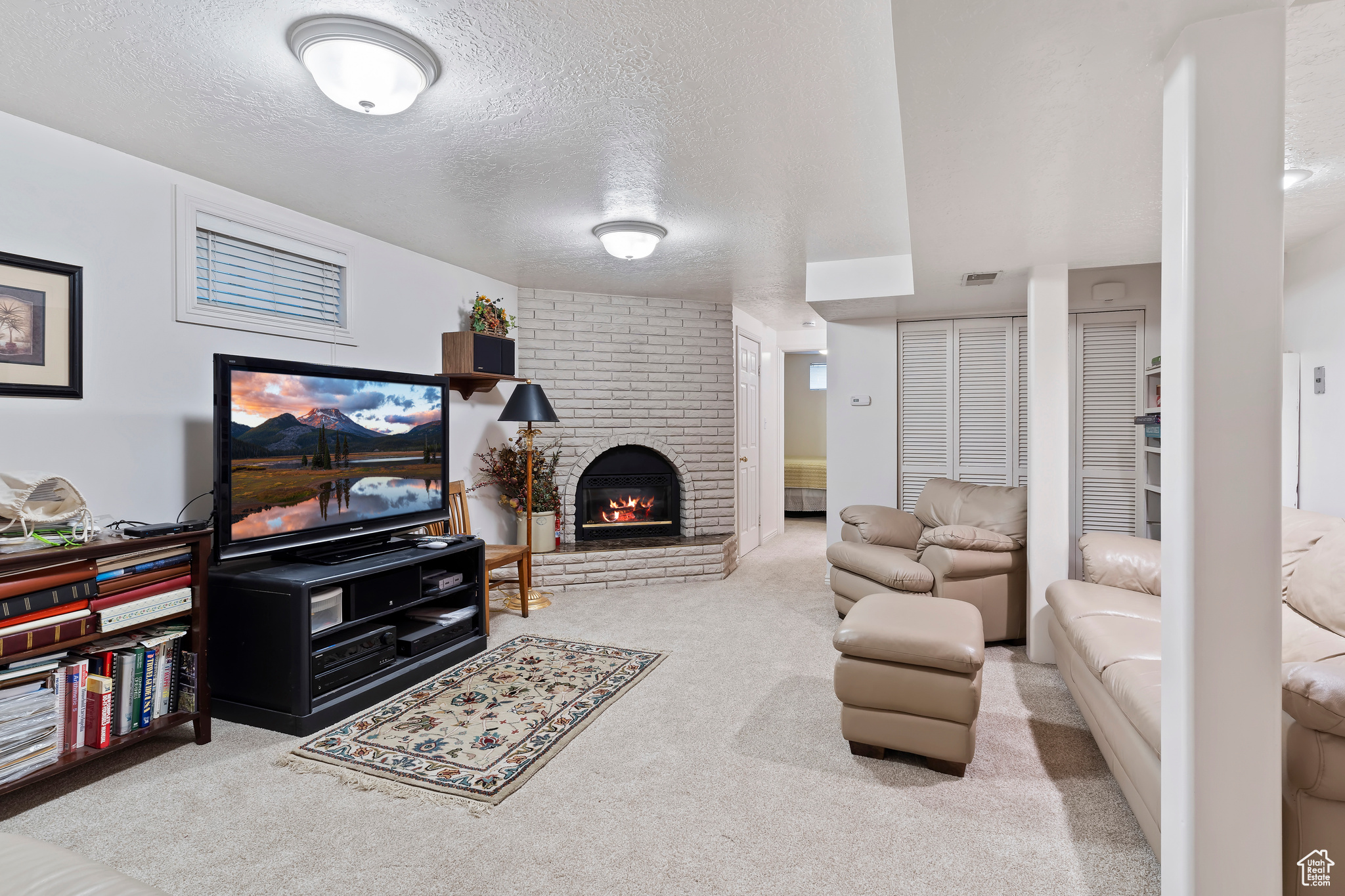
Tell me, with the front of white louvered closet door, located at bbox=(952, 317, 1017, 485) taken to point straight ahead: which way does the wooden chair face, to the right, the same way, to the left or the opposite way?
to the left

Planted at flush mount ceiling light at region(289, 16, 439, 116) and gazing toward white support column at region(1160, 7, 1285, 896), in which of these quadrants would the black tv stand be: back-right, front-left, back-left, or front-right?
back-left

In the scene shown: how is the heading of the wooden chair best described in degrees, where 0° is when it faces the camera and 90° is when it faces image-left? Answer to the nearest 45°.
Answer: approximately 315°

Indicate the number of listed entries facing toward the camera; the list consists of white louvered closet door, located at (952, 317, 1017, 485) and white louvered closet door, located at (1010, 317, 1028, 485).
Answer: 2

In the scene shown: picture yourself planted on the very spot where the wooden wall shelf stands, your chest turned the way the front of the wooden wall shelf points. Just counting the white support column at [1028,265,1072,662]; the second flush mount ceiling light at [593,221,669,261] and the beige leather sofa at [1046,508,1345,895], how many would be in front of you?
3

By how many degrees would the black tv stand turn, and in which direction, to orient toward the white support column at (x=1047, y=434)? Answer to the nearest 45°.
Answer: approximately 45° to its left

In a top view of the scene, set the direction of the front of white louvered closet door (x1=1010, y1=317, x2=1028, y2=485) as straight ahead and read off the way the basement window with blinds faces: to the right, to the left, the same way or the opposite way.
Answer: to the left

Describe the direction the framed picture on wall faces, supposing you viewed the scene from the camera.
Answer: facing the viewer and to the right of the viewer

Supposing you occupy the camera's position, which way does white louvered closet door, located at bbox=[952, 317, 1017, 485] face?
facing the viewer

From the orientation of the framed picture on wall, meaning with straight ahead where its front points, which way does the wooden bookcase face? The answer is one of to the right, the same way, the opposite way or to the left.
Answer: the same way

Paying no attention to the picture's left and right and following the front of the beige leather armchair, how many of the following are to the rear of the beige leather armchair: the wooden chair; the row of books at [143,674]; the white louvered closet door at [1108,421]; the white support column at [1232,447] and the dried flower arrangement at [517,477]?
1

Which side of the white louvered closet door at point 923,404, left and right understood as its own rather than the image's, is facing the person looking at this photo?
front

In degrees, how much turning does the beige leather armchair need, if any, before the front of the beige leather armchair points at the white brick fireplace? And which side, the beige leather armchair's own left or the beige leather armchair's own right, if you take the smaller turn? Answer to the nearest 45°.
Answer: approximately 45° to the beige leather armchair's own right

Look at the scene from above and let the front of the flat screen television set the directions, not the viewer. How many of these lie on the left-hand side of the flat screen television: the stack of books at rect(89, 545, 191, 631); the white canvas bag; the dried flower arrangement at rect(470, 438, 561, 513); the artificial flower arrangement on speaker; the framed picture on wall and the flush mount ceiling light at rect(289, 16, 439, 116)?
2
